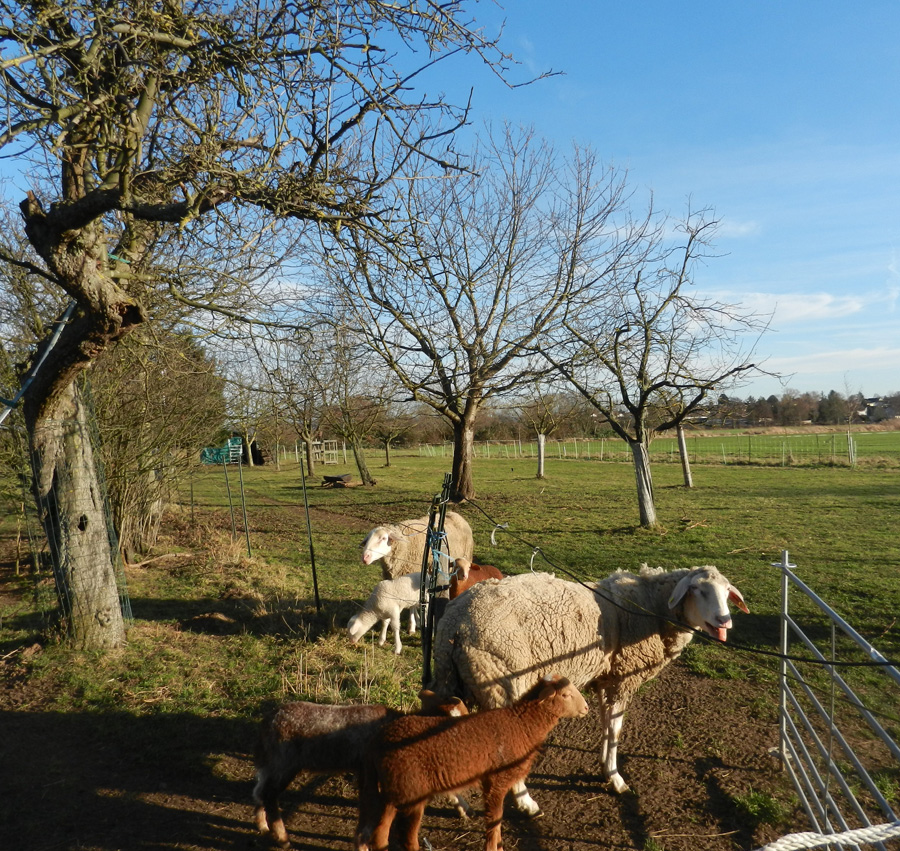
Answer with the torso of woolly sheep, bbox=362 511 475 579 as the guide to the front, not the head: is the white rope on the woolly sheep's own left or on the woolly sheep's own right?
on the woolly sheep's own left

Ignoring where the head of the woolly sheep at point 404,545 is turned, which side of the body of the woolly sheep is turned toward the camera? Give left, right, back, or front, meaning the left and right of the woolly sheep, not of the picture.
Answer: left

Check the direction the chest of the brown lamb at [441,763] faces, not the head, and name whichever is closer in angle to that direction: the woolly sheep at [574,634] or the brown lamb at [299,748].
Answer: the woolly sheep

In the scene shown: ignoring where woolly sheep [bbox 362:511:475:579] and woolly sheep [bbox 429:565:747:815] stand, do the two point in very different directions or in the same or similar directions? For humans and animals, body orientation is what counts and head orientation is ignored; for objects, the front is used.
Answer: very different directions

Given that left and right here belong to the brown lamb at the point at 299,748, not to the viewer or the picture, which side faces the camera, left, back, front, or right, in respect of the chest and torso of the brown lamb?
right

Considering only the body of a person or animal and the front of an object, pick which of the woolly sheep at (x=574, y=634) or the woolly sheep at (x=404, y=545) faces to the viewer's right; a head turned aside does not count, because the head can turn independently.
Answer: the woolly sheep at (x=574, y=634)

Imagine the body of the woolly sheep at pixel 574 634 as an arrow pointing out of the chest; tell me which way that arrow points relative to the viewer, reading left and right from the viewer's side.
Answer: facing to the right of the viewer

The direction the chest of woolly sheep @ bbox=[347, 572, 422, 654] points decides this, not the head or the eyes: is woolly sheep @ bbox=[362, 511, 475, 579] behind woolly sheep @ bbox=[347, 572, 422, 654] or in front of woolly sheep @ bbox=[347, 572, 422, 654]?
behind

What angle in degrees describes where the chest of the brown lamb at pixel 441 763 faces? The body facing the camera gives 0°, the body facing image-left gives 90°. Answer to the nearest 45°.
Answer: approximately 270°

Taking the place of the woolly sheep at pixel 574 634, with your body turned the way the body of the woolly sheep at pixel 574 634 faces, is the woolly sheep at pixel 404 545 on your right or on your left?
on your left

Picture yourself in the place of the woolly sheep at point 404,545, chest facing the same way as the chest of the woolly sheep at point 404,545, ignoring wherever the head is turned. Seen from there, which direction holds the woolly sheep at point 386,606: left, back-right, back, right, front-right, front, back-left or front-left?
left
